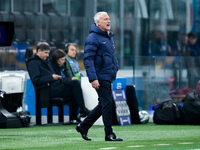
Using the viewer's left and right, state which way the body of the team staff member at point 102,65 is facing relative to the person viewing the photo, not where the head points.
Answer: facing the viewer and to the right of the viewer

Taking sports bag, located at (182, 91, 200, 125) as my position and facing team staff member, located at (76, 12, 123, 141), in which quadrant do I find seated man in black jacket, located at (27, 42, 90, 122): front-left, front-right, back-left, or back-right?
front-right

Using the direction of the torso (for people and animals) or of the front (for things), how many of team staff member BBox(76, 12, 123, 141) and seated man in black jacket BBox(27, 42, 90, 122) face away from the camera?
0
